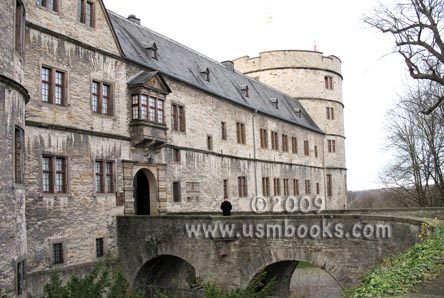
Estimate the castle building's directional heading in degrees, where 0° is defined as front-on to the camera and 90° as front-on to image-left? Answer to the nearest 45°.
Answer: approximately 315°

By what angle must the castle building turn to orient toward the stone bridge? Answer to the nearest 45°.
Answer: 0° — it already faces it
